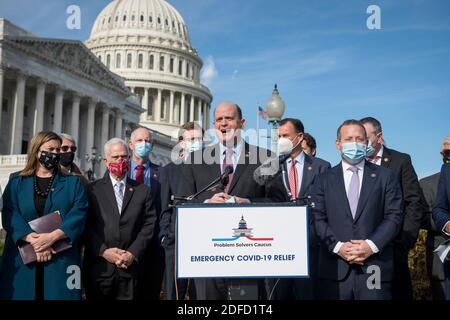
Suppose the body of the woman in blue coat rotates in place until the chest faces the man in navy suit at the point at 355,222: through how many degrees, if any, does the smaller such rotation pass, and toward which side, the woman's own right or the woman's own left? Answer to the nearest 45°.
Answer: approximately 90° to the woman's own left

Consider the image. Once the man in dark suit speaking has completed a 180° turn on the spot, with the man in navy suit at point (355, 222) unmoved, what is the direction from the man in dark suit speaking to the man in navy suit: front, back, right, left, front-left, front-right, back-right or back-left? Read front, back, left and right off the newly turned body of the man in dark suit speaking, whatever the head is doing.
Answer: right

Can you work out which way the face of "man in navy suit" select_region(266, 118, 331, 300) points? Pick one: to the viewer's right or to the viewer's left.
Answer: to the viewer's left

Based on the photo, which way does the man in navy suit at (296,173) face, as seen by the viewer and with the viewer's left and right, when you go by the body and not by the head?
facing the viewer and to the left of the viewer

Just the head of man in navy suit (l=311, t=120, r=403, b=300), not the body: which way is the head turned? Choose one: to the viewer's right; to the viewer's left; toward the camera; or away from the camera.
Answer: toward the camera

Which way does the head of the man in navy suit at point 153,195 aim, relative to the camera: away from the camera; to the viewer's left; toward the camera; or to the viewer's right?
toward the camera

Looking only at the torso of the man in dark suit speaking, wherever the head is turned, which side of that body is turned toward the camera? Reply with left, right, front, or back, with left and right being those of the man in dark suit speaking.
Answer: front

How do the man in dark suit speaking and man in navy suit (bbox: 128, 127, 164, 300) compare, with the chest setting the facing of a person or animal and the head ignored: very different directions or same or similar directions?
same or similar directions

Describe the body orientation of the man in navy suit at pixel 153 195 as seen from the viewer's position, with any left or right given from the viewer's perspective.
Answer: facing the viewer

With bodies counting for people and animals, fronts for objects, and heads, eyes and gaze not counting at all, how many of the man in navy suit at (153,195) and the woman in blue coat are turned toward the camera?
2
